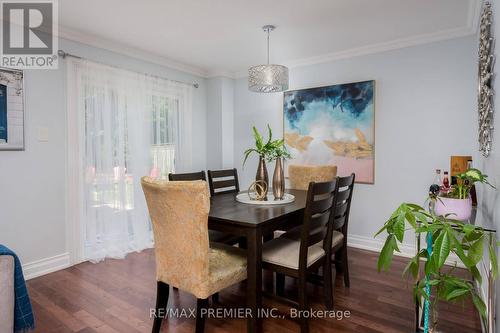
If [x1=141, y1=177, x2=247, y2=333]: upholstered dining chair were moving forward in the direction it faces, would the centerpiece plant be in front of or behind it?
in front

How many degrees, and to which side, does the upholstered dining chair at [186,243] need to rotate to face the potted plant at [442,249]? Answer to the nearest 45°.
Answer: approximately 90° to its right

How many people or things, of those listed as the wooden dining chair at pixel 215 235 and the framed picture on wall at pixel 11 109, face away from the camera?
0

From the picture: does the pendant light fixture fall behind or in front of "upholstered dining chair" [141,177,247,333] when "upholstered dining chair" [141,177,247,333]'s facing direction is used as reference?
in front

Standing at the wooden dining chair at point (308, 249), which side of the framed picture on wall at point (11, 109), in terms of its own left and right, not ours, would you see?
front

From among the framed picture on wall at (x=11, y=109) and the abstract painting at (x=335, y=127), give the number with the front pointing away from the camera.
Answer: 0

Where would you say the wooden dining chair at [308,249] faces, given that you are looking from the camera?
facing away from the viewer and to the left of the viewer

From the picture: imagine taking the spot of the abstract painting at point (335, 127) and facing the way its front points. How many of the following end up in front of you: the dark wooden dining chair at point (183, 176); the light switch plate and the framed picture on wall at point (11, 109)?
3

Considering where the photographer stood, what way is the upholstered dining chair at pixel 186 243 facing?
facing away from the viewer and to the right of the viewer

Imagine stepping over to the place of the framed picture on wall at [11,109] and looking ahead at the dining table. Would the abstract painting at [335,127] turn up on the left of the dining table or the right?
left

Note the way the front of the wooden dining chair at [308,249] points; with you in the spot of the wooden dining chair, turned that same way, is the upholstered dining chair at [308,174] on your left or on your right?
on your right

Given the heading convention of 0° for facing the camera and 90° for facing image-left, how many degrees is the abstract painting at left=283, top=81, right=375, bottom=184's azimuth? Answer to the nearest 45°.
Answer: approximately 45°

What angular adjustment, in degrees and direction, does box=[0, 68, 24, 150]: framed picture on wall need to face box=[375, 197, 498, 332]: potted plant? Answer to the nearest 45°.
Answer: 0° — it already faces it
